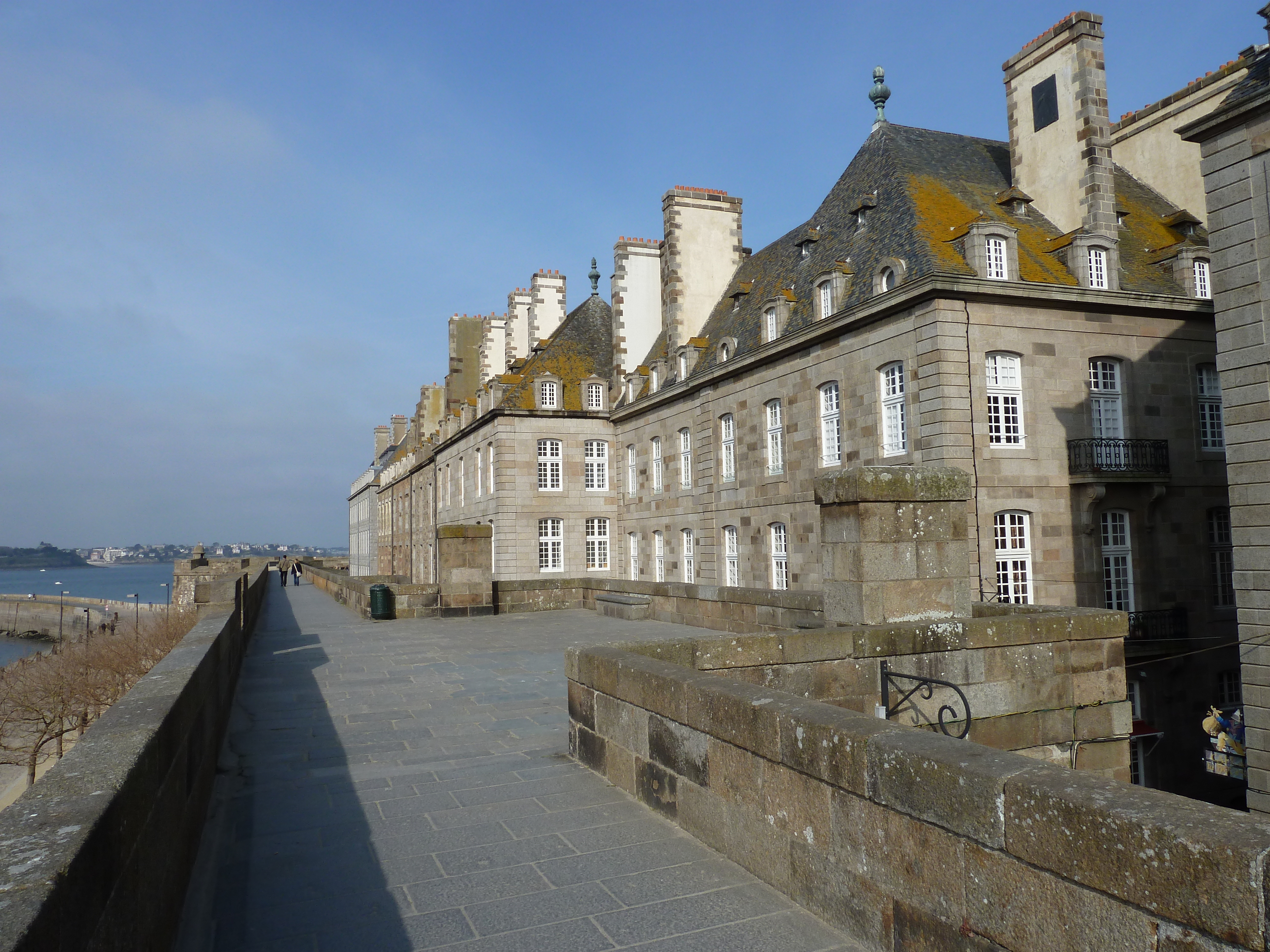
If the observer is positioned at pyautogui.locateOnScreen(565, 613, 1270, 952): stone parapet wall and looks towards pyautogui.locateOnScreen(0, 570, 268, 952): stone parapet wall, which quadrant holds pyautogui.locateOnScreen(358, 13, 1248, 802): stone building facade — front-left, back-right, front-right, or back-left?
back-right

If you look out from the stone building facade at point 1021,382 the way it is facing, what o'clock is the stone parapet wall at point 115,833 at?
The stone parapet wall is roughly at 11 o'clock from the stone building facade.

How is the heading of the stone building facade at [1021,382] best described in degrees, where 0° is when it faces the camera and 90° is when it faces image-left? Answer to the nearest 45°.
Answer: approximately 45°
